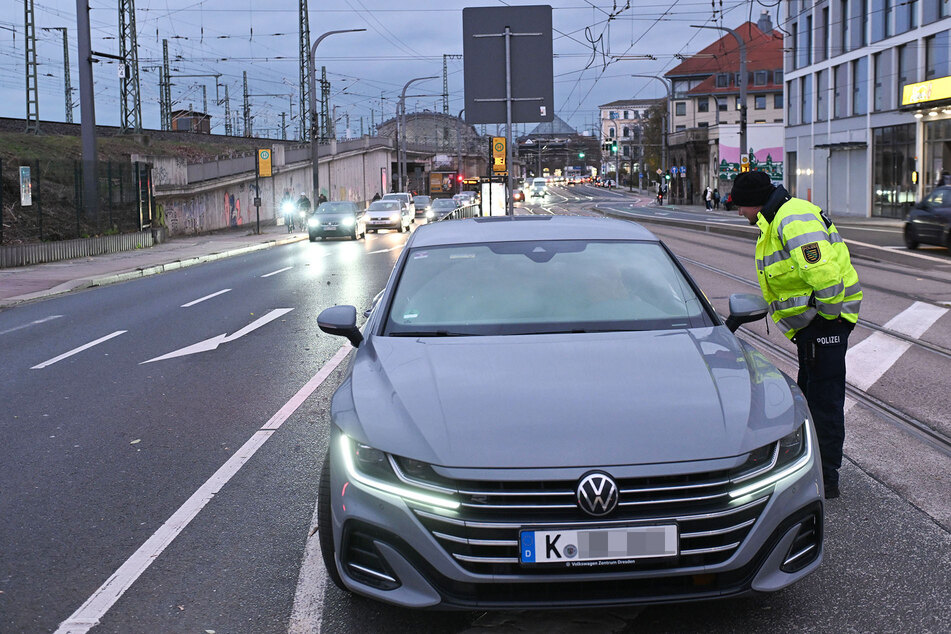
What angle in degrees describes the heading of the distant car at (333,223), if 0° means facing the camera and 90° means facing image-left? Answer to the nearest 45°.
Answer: approximately 0°

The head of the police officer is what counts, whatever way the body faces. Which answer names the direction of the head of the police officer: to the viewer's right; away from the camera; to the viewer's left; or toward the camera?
to the viewer's left

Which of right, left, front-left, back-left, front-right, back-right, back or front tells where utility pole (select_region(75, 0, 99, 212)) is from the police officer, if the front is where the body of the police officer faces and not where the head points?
front-right

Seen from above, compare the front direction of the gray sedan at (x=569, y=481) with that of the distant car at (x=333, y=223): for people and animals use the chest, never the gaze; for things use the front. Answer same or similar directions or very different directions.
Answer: same or similar directions

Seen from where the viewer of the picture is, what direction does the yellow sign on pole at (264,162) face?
facing the viewer

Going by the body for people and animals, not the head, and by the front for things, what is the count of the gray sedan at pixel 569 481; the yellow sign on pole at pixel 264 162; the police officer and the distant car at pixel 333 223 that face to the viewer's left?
1

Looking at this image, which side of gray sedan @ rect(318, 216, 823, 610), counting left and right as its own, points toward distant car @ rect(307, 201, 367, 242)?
back

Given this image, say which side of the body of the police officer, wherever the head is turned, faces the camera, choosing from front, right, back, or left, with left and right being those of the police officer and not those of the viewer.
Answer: left

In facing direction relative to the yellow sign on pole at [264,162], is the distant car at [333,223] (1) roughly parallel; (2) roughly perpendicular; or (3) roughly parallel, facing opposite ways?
roughly parallel

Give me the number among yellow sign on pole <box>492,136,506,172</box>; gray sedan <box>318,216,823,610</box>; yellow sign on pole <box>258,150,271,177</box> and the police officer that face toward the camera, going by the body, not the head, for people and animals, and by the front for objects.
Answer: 3

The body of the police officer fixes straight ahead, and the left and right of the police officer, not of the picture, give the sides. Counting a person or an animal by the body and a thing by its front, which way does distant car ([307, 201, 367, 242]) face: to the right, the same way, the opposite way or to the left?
to the left

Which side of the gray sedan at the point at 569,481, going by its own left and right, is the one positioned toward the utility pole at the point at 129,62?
back

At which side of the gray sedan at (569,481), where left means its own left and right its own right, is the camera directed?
front

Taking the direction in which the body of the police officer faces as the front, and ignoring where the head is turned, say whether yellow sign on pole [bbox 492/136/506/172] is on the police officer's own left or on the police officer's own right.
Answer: on the police officer's own right

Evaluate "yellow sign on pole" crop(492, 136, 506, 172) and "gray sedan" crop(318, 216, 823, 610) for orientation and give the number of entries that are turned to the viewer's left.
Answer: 0
